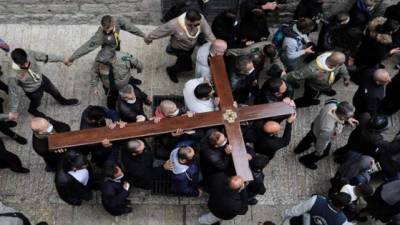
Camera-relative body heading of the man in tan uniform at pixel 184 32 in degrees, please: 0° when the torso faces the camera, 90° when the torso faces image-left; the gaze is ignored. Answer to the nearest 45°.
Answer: approximately 315°
